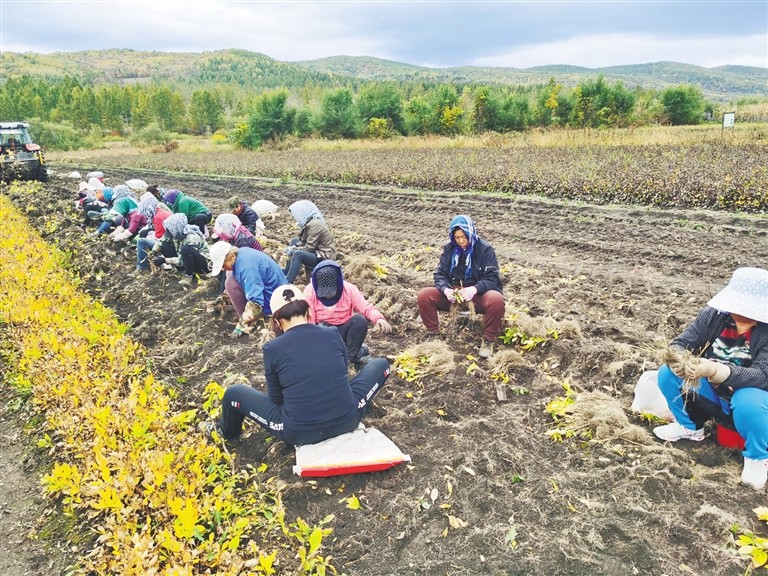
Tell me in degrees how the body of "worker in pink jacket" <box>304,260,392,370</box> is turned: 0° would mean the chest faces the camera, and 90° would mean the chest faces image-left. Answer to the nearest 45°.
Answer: approximately 0°

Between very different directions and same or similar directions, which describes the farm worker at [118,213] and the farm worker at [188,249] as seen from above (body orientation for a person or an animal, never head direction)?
same or similar directions

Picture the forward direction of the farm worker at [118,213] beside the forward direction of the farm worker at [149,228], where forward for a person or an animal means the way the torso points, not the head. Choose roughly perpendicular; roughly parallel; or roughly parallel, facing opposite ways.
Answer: roughly parallel

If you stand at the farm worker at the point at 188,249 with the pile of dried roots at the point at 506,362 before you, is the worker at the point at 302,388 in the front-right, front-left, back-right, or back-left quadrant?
front-right

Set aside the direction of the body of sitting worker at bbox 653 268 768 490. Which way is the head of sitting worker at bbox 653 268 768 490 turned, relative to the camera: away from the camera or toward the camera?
toward the camera

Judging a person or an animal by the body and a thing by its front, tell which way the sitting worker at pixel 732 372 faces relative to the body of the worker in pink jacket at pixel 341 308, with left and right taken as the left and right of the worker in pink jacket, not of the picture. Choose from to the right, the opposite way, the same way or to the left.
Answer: to the right
